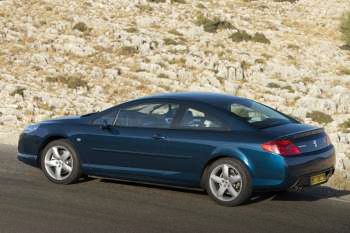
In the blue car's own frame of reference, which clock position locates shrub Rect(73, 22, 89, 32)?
The shrub is roughly at 1 o'clock from the blue car.

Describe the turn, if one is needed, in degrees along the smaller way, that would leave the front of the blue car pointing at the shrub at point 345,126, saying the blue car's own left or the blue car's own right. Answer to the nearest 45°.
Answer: approximately 90° to the blue car's own right

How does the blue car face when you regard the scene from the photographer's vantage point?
facing away from the viewer and to the left of the viewer

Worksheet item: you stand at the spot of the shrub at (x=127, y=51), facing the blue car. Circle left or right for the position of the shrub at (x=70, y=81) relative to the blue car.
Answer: right

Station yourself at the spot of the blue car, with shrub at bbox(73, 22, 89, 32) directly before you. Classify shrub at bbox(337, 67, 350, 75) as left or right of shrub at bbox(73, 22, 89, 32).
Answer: right

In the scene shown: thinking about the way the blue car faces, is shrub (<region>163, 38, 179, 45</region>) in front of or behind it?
in front

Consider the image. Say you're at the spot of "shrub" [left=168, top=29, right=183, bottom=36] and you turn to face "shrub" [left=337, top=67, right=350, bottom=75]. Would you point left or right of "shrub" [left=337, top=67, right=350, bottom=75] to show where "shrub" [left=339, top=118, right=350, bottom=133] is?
right

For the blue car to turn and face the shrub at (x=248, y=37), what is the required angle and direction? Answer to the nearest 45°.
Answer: approximately 45° to its right

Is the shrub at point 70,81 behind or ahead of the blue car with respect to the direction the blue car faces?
ahead

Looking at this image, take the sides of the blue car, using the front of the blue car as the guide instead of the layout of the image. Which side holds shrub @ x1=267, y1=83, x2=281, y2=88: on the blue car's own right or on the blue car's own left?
on the blue car's own right
